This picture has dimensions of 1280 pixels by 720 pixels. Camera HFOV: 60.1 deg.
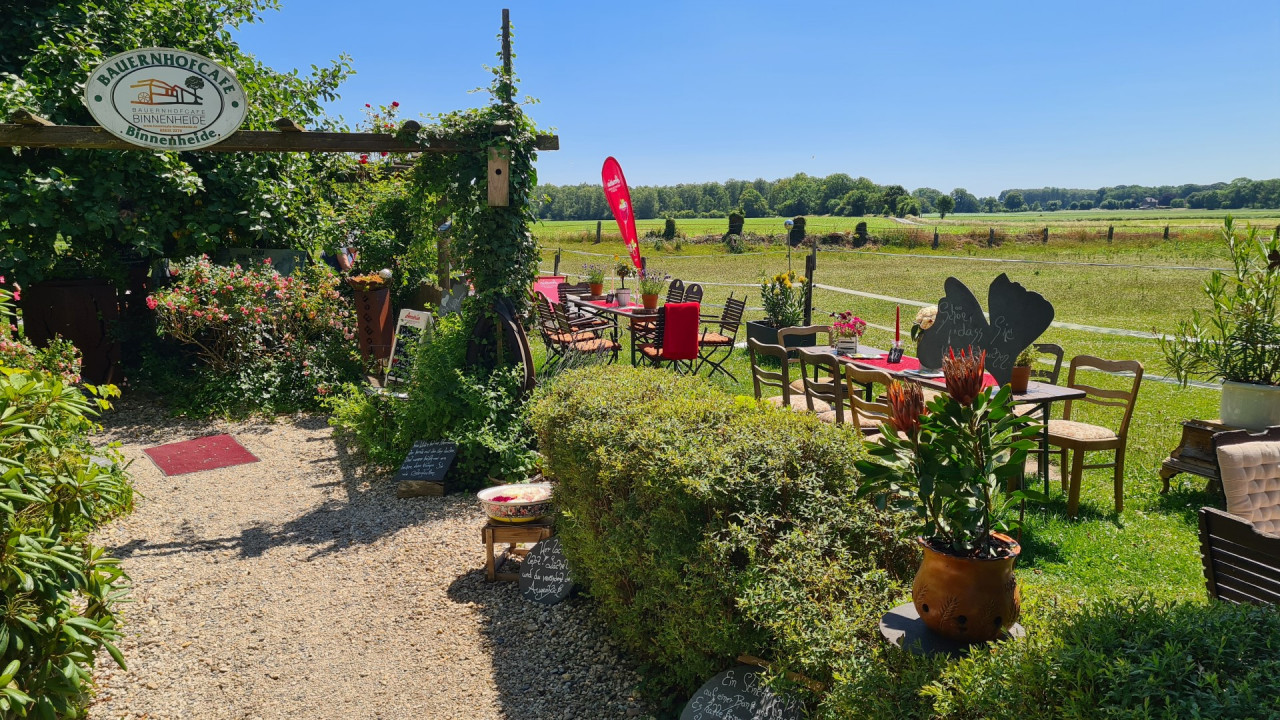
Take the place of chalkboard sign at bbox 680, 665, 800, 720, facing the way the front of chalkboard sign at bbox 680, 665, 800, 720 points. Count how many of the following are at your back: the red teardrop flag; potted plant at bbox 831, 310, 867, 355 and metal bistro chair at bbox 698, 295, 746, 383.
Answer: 3

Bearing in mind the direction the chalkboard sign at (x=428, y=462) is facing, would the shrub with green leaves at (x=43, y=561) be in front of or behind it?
in front

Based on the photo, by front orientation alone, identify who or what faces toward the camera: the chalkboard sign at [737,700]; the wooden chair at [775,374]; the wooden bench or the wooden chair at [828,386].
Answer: the chalkboard sign

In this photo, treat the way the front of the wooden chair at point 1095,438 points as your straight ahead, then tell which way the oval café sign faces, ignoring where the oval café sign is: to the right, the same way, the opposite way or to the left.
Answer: to the left

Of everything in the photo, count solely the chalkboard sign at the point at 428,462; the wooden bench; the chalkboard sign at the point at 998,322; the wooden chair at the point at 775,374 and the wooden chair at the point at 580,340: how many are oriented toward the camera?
2

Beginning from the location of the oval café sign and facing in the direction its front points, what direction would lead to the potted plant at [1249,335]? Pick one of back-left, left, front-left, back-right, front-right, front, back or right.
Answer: front-left

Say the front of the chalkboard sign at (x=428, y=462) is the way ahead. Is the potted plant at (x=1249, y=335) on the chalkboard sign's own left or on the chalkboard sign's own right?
on the chalkboard sign's own left

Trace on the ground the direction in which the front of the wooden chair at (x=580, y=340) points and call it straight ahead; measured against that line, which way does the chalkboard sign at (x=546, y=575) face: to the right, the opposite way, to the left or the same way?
to the right

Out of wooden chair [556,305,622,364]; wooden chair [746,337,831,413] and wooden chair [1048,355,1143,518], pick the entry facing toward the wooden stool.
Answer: wooden chair [1048,355,1143,518]

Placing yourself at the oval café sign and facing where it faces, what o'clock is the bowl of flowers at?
The bowl of flowers is roughly at 11 o'clock from the oval café sign.

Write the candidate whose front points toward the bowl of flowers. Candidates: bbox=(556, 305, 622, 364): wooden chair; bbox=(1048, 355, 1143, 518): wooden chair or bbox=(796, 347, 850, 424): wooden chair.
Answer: bbox=(1048, 355, 1143, 518): wooden chair
